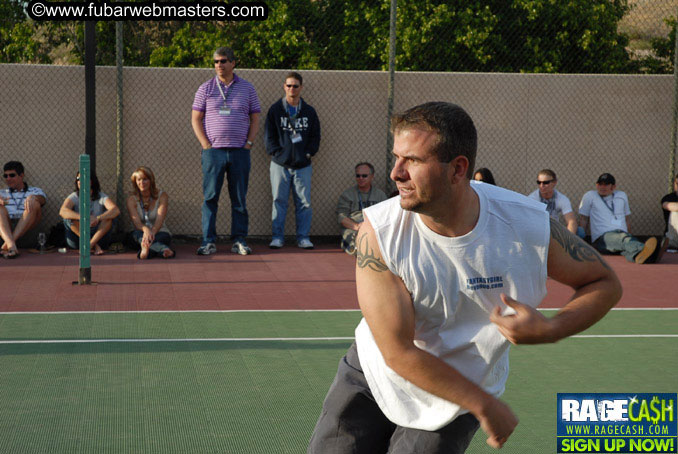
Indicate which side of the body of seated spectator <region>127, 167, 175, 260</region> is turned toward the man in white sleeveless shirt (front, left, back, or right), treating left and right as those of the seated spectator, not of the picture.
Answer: front

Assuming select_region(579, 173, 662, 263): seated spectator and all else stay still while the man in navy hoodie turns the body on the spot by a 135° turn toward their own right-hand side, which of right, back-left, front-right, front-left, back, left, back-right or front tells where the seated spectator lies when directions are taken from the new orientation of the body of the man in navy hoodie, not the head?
back-right

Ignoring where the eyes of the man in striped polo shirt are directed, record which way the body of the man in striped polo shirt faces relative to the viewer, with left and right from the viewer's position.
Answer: facing the viewer

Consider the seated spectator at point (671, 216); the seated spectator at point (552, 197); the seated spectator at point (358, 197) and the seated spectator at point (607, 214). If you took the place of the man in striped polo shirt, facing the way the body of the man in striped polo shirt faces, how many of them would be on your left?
4

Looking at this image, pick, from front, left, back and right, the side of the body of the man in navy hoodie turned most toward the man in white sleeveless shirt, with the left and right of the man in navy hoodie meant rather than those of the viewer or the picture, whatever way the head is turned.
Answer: front

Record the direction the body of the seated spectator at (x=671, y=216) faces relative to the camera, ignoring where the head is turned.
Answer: toward the camera

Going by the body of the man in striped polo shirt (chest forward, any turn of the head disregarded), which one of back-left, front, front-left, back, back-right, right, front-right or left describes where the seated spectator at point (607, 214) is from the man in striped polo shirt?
left

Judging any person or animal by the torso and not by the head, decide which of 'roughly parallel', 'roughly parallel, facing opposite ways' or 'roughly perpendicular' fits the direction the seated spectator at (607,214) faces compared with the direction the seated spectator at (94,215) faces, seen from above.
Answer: roughly parallel

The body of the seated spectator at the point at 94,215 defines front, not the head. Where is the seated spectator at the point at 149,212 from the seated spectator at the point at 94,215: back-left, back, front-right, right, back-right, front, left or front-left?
left

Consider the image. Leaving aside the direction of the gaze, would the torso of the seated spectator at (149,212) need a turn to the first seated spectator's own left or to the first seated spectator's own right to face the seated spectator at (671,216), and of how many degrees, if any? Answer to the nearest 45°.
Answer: approximately 90° to the first seated spectator's own left

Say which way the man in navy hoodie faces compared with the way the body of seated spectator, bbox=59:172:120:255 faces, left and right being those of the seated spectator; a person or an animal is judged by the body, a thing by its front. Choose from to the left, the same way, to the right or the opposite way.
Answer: the same way

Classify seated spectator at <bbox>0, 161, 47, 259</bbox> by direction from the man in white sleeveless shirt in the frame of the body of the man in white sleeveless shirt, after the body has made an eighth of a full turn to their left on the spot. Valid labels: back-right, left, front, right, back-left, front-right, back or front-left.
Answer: back

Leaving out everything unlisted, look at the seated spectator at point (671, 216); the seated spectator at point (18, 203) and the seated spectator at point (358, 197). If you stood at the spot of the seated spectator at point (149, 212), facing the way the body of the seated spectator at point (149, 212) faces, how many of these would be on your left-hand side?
2

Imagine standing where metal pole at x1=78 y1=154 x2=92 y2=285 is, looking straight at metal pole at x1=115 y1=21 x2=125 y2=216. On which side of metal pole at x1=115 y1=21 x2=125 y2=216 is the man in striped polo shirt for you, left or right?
right

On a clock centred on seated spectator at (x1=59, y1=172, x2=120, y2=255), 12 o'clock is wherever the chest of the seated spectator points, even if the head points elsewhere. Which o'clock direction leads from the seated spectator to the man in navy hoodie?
The man in navy hoodie is roughly at 9 o'clock from the seated spectator.

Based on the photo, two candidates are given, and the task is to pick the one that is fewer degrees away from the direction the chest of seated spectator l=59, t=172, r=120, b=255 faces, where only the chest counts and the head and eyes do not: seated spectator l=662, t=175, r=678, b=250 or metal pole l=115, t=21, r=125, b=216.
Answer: the seated spectator

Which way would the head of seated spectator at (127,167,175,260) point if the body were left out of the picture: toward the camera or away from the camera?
toward the camera
